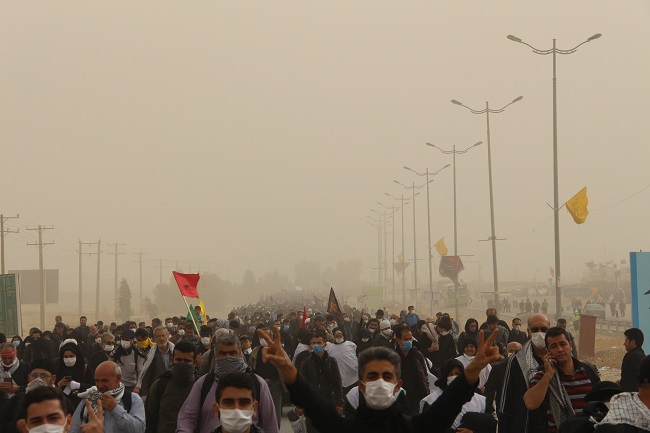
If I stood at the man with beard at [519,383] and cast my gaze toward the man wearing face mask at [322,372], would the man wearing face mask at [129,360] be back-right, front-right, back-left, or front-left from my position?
front-left

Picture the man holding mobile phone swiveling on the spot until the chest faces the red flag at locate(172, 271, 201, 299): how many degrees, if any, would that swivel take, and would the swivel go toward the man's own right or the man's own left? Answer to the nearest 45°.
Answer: approximately 135° to the man's own right

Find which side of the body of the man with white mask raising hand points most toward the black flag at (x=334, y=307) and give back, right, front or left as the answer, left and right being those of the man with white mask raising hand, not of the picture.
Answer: back

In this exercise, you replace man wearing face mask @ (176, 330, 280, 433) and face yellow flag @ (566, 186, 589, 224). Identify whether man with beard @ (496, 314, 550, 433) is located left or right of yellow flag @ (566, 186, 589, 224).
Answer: right

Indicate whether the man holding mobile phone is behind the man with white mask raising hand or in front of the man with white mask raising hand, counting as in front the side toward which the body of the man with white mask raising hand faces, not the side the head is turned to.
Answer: behind

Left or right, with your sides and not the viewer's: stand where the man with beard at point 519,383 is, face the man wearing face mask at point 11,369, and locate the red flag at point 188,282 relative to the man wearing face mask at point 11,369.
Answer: right

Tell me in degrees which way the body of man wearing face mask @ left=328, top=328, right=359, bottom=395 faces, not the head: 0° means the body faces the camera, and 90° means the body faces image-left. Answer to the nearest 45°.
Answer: approximately 0°

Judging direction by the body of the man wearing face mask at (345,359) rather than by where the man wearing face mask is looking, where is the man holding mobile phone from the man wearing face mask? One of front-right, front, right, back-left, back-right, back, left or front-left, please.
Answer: front

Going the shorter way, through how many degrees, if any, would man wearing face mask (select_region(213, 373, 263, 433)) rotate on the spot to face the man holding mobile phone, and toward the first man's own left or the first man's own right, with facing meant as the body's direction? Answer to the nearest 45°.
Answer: approximately 135° to the first man's own left

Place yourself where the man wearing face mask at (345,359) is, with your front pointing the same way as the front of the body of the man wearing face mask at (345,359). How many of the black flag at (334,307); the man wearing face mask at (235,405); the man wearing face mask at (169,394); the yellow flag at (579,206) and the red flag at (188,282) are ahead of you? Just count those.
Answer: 2

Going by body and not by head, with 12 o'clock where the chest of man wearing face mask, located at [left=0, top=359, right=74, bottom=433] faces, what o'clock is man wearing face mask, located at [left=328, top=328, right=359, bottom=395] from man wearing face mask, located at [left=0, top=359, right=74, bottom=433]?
man wearing face mask, located at [left=328, top=328, right=359, bottom=395] is roughly at 7 o'clock from man wearing face mask, located at [left=0, top=359, right=74, bottom=433].

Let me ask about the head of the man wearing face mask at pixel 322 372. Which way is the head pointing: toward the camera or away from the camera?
toward the camera

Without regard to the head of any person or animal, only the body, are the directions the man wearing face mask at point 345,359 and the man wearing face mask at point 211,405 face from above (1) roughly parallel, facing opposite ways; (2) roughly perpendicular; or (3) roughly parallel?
roughly parallel
